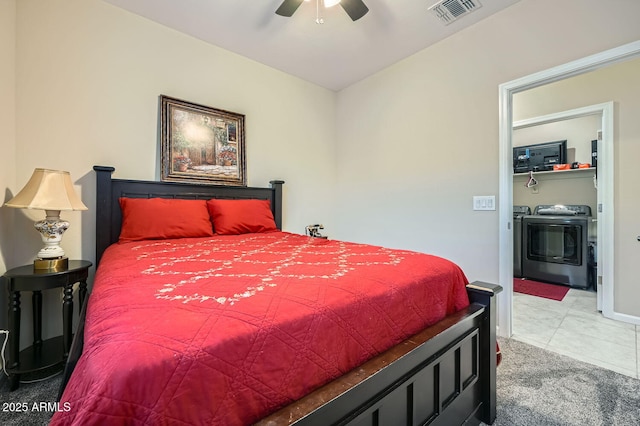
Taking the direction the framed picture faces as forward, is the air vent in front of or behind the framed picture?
in front

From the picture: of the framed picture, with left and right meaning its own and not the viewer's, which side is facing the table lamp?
right

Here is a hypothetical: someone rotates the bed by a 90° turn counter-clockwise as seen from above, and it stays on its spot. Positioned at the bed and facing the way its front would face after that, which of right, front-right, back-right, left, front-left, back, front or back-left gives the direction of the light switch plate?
front

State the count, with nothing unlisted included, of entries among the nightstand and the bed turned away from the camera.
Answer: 0

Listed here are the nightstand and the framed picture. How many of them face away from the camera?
0

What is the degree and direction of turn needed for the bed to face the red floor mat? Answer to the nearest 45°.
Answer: approximately 90° to its left

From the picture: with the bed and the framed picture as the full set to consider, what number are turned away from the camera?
0

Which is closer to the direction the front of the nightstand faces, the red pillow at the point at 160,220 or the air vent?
the air vent
